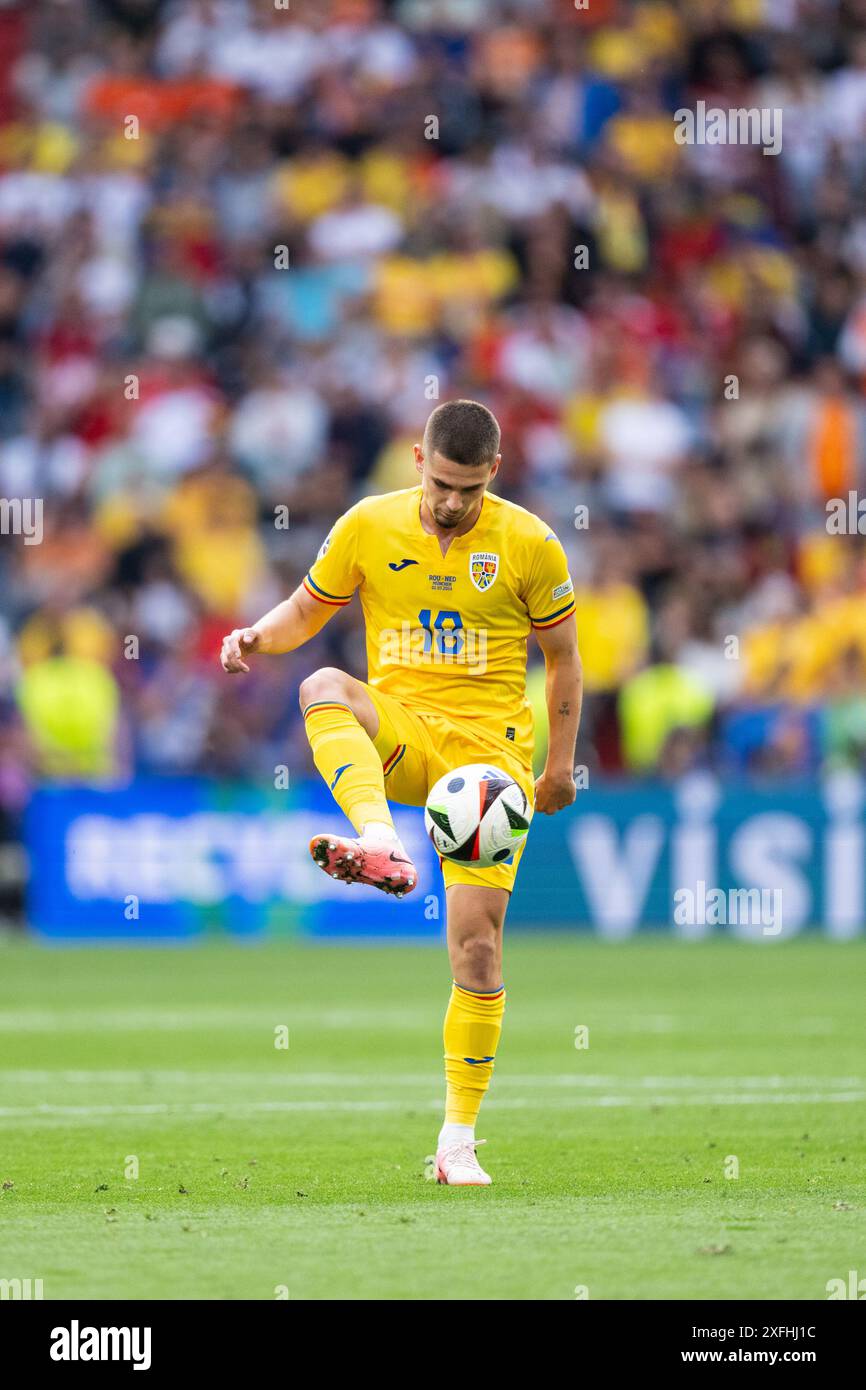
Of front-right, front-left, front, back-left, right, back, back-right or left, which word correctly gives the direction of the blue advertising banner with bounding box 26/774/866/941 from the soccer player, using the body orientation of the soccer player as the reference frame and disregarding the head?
back

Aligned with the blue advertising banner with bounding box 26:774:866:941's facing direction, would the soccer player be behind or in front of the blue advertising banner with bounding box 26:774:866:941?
in front

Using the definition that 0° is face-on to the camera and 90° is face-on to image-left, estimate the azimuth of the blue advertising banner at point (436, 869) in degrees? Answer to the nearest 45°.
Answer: approximately 0°

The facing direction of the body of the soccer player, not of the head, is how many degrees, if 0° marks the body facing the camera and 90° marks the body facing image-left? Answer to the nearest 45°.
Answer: approximately 0°

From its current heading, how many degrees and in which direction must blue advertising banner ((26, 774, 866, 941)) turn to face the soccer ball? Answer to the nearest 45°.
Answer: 0° — it already faces it
